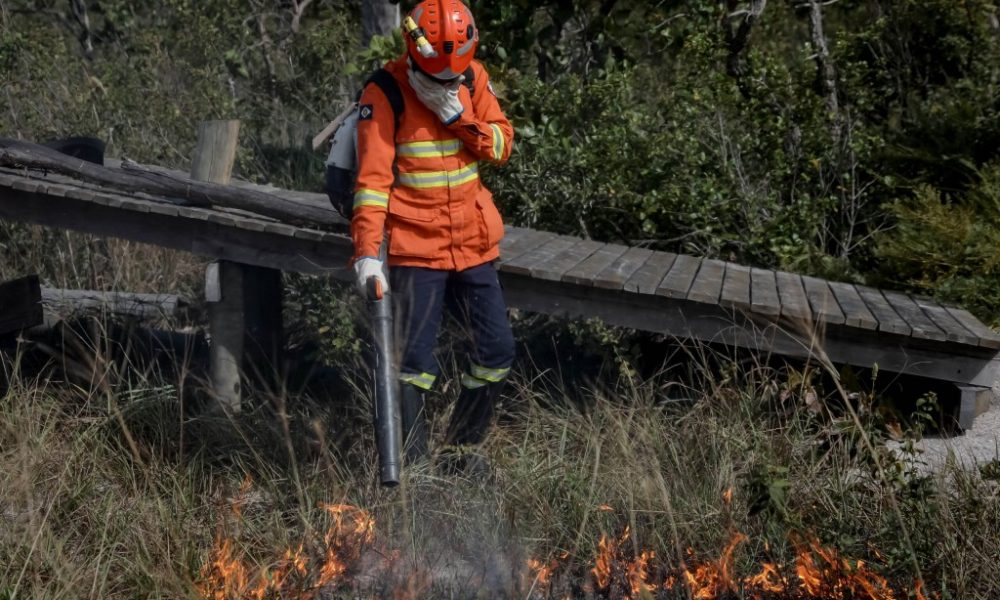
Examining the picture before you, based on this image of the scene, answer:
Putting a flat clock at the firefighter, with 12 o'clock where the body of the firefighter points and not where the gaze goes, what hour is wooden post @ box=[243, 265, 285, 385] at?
The wooden post is roughly at 5 o'clock from the firefighter.

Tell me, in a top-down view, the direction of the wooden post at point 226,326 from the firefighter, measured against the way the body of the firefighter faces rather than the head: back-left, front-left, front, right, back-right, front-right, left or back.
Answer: back-right

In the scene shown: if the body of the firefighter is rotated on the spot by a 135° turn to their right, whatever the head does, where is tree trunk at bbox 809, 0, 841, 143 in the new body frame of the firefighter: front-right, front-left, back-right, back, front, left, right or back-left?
right

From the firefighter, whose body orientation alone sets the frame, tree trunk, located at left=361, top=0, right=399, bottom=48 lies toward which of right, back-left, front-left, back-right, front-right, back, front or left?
back

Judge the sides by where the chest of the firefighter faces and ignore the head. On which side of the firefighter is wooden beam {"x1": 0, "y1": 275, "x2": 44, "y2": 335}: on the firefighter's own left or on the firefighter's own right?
on the firefighter's own right

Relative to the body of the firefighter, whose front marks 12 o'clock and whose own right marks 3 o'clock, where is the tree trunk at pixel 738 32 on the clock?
The tree trunk is roughly at 7 o'clock from the firefighter.

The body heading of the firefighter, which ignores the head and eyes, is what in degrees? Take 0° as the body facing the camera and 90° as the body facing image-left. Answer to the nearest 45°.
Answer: approximately 0°
